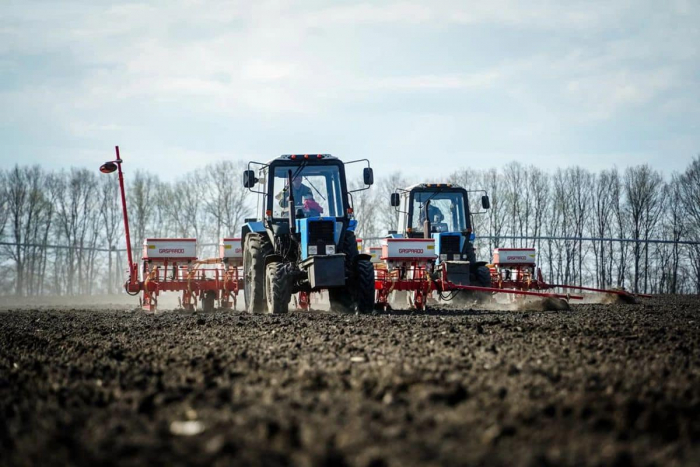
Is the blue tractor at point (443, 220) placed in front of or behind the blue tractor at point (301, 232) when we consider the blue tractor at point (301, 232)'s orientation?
behind

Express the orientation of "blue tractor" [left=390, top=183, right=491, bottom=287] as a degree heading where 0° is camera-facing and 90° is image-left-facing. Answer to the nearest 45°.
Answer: approximately 0°

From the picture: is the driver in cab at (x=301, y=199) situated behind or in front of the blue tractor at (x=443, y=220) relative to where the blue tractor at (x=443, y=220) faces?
in front

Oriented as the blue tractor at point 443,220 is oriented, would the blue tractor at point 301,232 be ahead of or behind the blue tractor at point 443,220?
ahead

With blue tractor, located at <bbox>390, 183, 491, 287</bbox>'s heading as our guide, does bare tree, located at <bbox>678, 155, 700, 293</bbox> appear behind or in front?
behind

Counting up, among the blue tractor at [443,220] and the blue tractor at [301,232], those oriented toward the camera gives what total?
2

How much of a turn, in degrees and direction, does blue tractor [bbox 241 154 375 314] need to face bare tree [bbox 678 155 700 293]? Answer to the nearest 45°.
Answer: approximately 135° to its left
